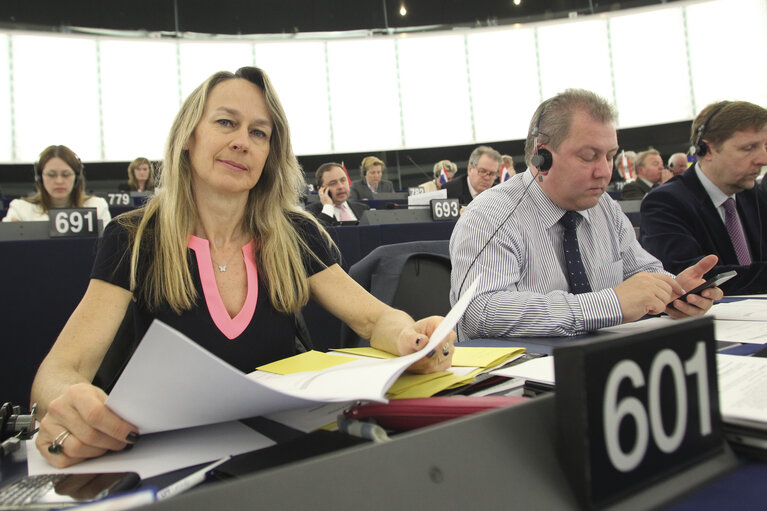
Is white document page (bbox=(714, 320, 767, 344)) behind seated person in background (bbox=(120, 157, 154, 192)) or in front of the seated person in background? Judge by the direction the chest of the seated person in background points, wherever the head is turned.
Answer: in front

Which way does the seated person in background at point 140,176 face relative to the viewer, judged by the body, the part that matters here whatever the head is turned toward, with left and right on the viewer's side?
facing the viewer

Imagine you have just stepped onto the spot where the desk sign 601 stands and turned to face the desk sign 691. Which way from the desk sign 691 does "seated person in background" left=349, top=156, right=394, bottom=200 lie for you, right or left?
right

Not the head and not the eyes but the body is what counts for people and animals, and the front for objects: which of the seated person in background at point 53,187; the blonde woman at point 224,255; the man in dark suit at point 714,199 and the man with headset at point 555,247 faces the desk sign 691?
the seated person in background

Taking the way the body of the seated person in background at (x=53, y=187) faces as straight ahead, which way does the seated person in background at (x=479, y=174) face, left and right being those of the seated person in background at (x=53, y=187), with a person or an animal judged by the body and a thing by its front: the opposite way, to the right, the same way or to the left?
the same way

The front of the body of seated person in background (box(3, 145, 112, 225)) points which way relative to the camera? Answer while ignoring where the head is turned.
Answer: toward the camera

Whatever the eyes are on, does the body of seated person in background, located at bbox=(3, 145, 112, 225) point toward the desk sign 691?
yes

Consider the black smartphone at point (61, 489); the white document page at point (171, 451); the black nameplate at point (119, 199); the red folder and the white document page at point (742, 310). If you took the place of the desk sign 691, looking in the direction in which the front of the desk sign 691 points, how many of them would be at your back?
1

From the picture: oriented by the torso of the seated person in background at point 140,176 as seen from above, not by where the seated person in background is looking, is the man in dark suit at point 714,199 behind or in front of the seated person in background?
in front

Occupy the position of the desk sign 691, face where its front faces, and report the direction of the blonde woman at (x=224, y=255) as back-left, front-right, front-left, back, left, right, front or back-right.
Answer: front

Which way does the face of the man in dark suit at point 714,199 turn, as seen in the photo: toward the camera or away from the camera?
toward the camera

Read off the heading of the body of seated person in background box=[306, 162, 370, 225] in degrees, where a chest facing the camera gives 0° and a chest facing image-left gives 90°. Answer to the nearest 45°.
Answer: approximately 315°

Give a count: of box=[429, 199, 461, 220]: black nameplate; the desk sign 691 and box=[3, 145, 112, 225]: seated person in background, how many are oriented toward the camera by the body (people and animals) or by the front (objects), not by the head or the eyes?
3

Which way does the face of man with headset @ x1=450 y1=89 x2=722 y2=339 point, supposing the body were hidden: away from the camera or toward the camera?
toward the camera

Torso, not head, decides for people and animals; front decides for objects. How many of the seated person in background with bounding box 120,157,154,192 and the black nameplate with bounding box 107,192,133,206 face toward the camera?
2

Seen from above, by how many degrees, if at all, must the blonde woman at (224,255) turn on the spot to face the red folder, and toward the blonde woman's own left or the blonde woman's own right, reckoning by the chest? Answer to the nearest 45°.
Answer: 0° — they already face it

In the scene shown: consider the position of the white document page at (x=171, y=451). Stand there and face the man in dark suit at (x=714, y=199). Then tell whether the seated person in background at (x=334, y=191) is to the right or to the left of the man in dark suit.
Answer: left

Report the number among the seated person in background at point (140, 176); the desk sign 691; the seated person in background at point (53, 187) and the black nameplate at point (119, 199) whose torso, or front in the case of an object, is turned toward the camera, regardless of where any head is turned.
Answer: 4

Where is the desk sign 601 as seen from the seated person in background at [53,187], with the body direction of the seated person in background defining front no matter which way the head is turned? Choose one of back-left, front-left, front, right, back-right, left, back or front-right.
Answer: front

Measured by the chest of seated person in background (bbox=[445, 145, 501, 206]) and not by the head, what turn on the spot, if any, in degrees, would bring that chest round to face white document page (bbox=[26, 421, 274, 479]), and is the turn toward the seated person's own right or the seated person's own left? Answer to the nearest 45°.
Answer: approximately 45° to the seated person's own right

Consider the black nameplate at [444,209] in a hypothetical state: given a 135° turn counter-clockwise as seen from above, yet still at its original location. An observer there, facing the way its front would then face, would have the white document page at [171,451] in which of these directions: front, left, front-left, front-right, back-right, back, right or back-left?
back-right
